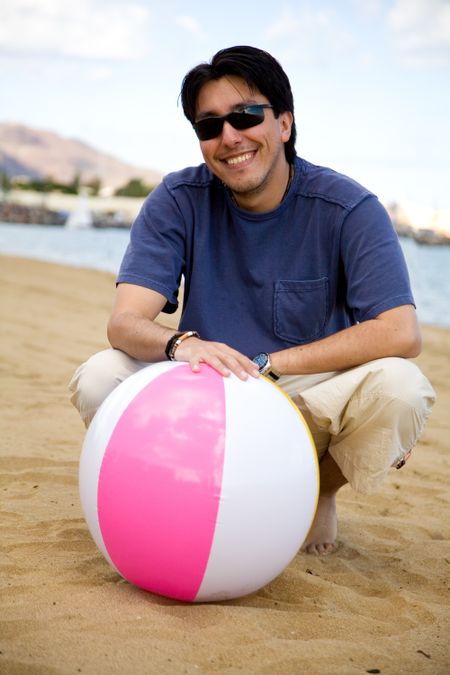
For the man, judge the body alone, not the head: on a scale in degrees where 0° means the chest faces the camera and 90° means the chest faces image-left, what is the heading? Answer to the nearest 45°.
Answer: approximately 0°

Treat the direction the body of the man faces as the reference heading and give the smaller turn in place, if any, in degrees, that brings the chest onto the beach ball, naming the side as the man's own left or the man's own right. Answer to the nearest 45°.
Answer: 0° — they already face it
